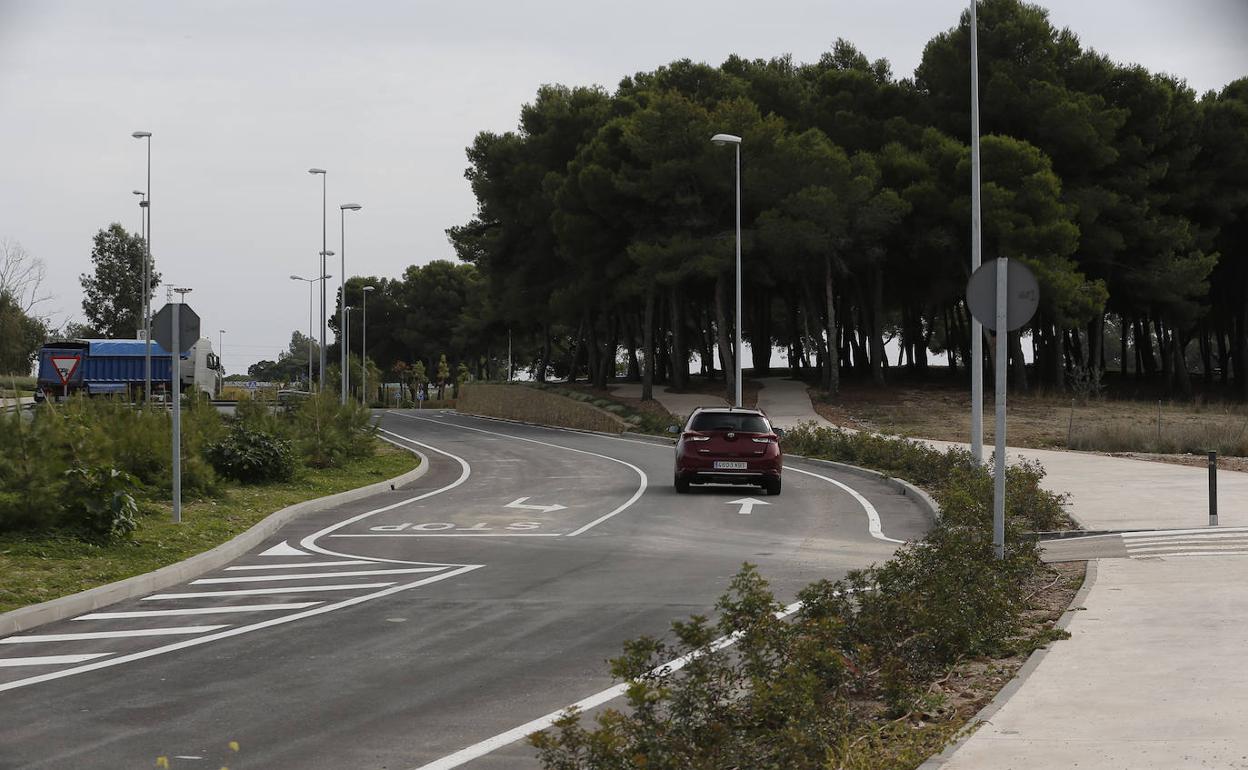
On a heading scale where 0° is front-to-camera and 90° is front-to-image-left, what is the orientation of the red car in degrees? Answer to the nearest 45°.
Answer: approximately 180°

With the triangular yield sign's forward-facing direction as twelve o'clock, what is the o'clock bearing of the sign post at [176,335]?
The sign post is roughly at 12 o'clock from the triangular yield sign.

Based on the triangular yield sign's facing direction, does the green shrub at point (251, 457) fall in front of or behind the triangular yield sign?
in front

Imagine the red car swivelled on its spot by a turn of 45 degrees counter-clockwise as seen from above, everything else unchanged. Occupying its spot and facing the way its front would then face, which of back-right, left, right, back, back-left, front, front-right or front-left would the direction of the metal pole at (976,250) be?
back-right

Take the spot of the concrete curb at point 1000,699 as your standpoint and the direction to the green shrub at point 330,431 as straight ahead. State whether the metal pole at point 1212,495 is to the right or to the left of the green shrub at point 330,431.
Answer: right

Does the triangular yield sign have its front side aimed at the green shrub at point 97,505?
yes

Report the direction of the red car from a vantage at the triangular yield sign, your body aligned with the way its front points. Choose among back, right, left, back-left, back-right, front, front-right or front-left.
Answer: front-left

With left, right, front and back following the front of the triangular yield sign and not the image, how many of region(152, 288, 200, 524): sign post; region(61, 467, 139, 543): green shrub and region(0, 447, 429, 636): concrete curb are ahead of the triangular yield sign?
3

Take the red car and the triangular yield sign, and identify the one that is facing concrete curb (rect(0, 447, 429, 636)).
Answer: the triangular yield sign

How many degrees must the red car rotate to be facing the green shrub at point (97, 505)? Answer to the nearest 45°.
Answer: approximately 135° to its left

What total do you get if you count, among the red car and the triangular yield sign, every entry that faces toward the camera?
1

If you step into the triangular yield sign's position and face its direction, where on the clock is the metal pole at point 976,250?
The metal pole is roughly at 10 o'clock from the triangular yield sign.

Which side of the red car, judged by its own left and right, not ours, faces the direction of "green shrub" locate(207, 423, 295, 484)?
left

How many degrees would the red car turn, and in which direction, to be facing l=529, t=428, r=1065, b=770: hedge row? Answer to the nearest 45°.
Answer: approximately 180°
